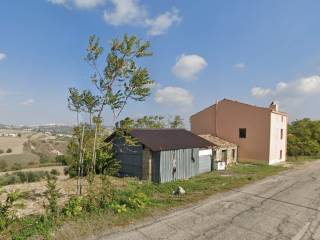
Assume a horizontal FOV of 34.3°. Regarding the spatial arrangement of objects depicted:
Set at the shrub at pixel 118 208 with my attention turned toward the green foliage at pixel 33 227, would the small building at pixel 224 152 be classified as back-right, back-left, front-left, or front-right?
back-right

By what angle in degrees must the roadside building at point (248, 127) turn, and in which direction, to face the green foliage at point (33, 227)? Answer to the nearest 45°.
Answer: approximately 45° to its right

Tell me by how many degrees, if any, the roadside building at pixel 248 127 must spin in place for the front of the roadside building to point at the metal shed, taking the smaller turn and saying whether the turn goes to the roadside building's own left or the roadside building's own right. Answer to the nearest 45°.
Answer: approximately 45° to the roadside building's own right

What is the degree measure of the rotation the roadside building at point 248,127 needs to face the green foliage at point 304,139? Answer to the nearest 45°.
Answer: approximately 90° to its left

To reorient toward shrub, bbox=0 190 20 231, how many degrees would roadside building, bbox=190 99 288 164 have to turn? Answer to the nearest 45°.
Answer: approximately 45° to its right

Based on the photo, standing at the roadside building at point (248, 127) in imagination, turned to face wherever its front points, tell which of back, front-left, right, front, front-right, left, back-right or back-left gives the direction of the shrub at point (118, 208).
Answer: front-right

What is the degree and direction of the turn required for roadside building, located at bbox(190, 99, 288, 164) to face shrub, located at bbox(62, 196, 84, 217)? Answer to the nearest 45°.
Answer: approximately 45° to its right

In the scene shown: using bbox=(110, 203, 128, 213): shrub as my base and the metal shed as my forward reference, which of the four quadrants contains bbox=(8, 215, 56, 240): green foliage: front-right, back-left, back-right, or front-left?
back-left
